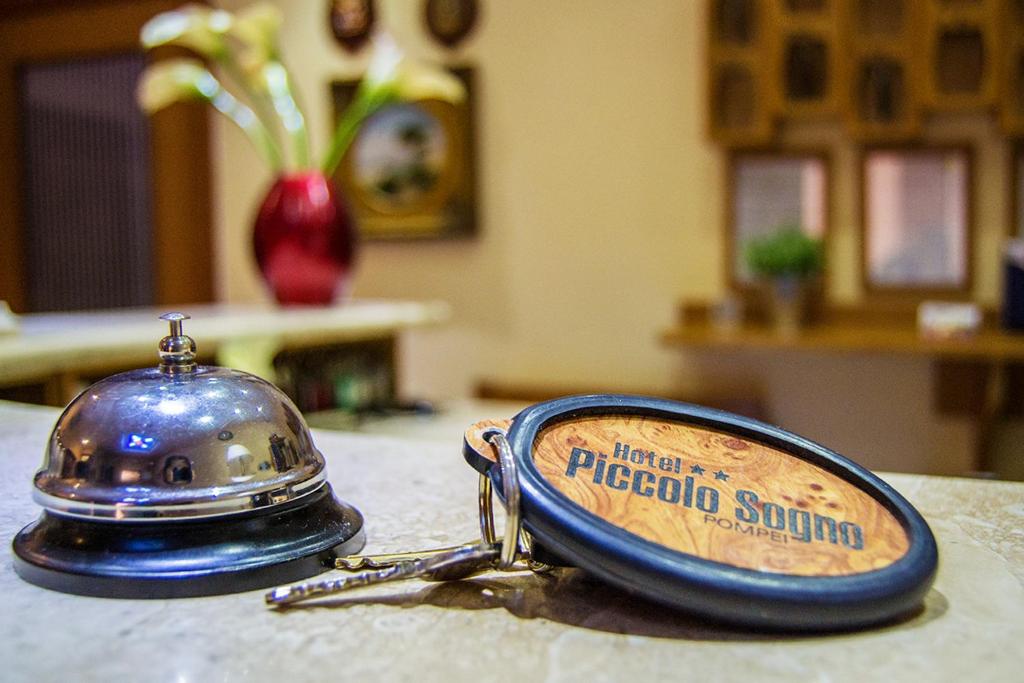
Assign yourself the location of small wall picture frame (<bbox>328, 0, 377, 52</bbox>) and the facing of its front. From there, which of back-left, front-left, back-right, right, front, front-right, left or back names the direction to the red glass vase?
front

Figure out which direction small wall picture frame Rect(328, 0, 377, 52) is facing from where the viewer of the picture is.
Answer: facing the viewer

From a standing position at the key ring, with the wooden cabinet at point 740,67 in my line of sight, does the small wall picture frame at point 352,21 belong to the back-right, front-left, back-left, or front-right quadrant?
front-left

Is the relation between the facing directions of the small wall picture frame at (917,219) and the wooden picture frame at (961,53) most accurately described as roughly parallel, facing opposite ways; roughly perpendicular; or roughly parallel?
roughly parallel

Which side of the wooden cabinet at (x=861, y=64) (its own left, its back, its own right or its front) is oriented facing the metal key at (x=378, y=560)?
front

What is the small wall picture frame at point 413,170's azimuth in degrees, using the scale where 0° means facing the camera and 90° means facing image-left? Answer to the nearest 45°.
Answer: approximately 0°

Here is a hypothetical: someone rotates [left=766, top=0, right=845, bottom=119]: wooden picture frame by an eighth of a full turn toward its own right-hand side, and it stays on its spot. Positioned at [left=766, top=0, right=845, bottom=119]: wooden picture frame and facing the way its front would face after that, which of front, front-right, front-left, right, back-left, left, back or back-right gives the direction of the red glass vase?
front

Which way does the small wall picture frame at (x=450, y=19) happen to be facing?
toward the camera

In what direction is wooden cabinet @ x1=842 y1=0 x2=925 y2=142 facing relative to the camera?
toward the camera

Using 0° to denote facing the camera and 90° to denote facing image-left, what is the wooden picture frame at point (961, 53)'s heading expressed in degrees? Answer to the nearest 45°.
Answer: approximately 0°

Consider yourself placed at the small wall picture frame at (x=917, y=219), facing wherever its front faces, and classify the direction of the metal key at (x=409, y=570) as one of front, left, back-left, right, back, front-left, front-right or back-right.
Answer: front
